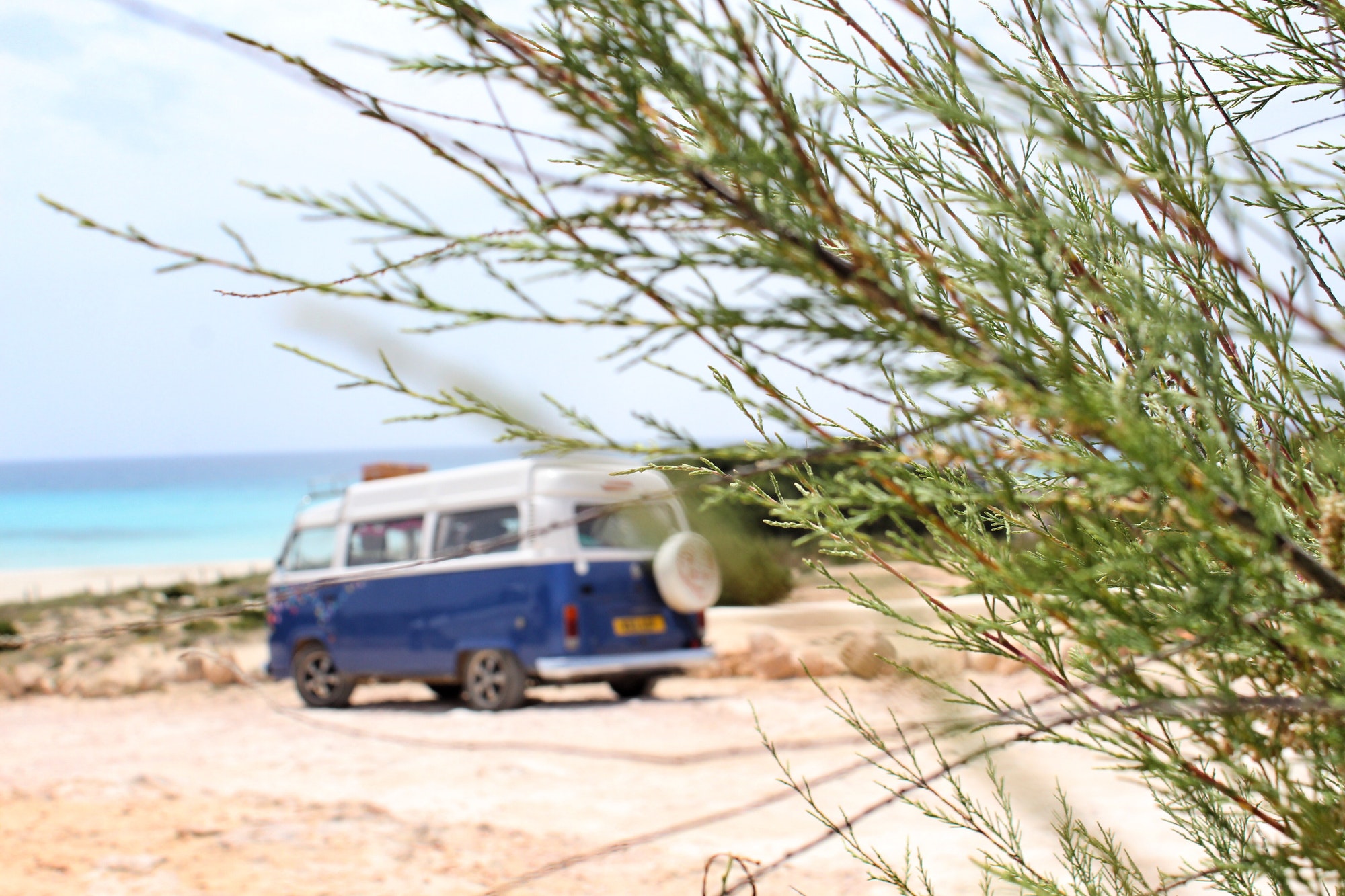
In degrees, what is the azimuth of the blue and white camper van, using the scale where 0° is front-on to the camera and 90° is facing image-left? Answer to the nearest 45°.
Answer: approximately 135°

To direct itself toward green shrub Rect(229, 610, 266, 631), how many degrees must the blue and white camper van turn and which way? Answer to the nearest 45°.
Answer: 0° — it already faces it

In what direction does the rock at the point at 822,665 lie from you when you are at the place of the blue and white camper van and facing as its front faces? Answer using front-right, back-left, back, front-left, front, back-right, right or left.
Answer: back-right

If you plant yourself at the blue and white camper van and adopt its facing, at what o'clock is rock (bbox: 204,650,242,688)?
The rock is roughly at 12 o'clock from the blue and white camper van.

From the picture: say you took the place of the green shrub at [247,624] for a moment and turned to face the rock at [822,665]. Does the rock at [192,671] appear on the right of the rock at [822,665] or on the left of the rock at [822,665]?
right

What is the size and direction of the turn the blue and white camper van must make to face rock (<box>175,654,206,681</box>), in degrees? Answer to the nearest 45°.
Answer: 0° — it already faces it

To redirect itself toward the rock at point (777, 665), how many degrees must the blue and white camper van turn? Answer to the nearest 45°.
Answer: approximately 135° to its right

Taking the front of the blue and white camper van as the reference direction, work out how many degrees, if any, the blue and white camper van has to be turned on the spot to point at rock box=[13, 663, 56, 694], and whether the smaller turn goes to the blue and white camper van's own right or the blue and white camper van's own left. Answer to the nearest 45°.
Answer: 0° — it already faces it
